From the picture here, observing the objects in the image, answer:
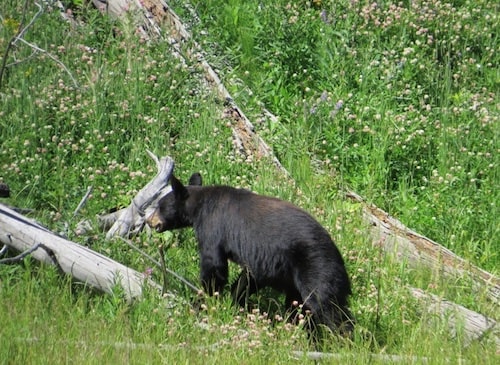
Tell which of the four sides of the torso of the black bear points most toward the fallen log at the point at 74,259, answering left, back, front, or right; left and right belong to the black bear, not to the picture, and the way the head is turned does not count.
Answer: front

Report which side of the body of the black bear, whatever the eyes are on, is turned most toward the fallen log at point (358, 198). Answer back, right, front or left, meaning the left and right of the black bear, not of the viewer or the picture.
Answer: right

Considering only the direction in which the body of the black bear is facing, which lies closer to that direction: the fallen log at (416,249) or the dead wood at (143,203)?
the dead wood

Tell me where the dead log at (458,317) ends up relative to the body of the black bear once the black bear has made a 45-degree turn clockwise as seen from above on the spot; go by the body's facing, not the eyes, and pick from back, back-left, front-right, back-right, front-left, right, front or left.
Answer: back-right

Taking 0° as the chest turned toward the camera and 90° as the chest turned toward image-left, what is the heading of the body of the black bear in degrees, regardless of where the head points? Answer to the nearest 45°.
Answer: approximately 90°
